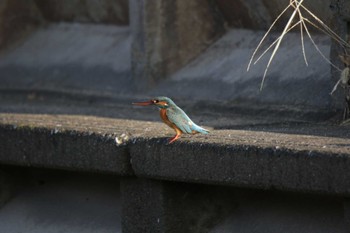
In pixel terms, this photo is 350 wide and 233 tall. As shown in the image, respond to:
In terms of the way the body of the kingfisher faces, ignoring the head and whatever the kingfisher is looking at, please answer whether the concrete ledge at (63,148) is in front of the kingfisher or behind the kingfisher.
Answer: in front

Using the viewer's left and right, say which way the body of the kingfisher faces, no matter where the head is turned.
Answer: facing to the left of the viewer
